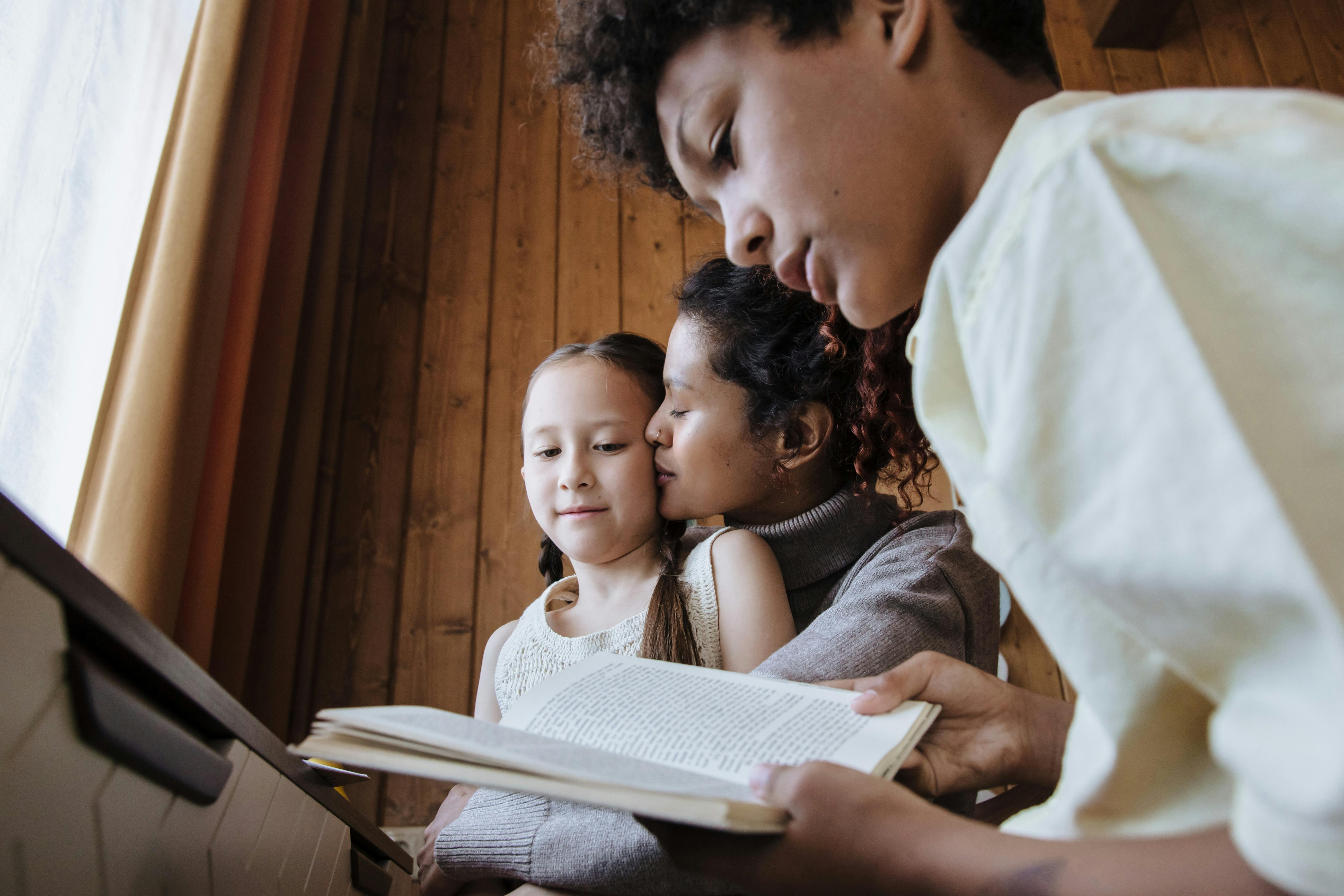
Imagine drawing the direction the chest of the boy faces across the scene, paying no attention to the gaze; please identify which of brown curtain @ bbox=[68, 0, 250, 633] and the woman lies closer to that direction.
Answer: the brown curtain

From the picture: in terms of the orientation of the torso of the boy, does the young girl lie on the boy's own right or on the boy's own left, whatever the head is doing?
on the boy's own right

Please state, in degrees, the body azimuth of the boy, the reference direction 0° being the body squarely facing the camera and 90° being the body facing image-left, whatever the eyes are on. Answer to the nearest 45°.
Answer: approximately 90°

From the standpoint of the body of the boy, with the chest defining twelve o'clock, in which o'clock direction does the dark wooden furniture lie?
The dark wooden furniture is roughly at 12 o'clock from the boy.

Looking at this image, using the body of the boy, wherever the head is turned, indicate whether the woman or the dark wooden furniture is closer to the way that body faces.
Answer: the dark wooden furniture

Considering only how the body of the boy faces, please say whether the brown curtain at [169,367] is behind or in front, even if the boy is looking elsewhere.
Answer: in front

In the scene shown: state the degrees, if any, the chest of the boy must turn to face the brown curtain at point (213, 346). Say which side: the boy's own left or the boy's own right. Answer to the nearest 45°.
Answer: approximately 45° to the boy's own right

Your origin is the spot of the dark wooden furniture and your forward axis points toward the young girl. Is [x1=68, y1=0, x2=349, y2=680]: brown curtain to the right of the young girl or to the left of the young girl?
left
